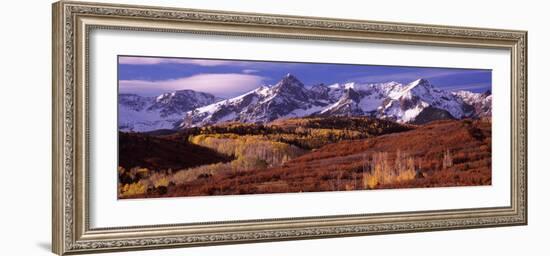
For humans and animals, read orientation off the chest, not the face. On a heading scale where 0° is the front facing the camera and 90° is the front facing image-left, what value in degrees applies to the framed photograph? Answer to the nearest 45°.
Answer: approximately 315°
